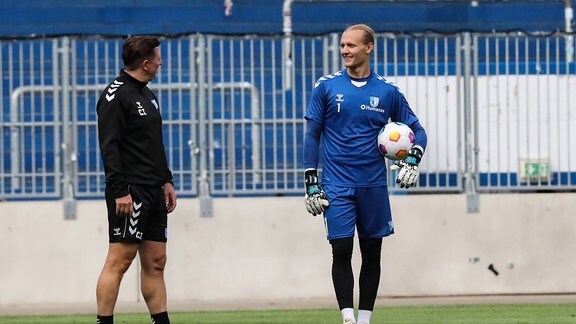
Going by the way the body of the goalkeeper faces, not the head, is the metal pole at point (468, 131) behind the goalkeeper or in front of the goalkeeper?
behind

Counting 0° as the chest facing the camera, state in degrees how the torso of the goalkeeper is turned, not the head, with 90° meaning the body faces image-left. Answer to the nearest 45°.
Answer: approximately 0°

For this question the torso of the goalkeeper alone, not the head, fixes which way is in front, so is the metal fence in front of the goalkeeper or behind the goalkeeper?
behind

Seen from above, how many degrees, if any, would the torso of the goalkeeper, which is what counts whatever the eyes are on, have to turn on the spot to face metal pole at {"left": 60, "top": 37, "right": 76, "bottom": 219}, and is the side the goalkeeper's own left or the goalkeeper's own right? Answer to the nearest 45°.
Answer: approximately 135° to the goalkeeper's own right
